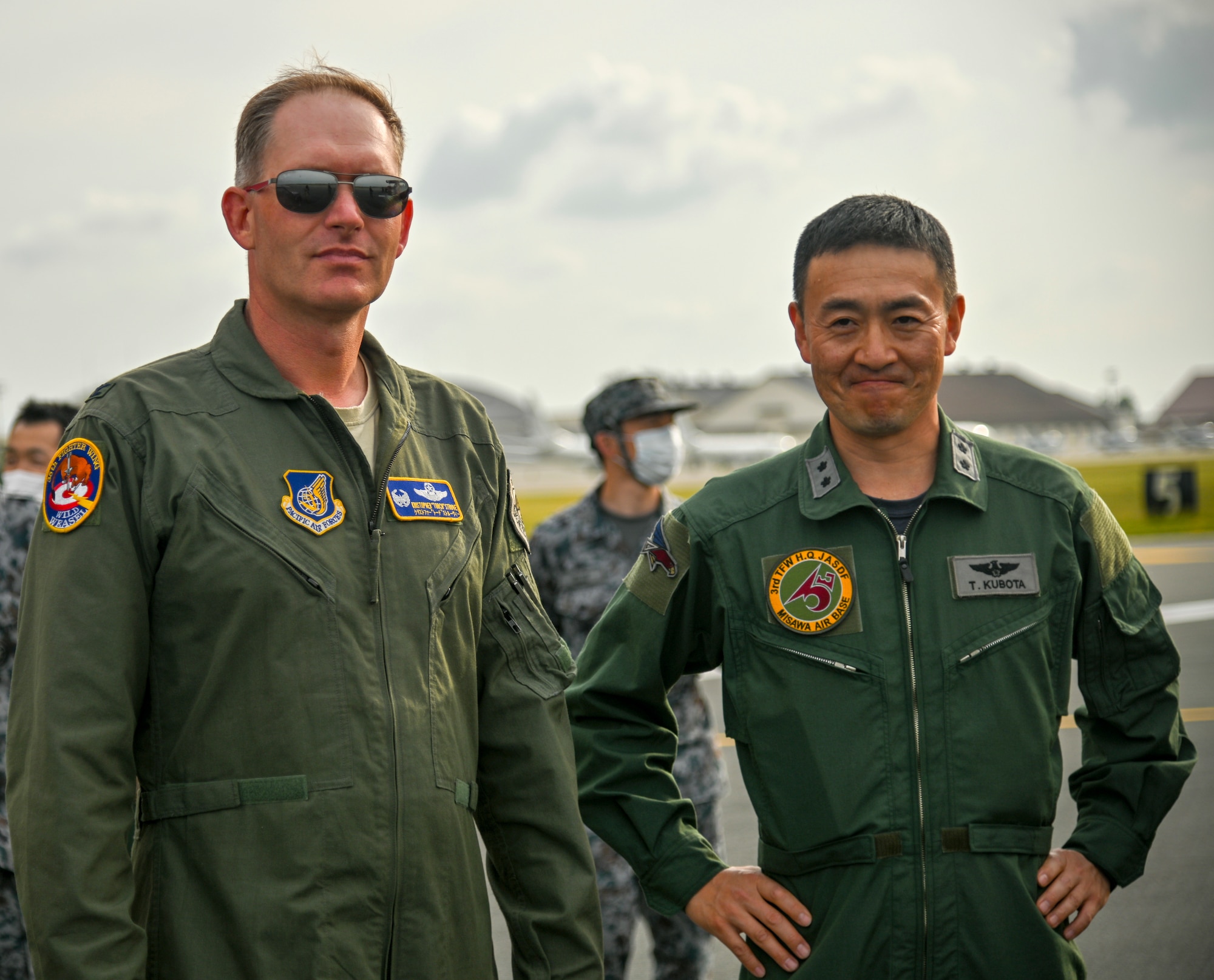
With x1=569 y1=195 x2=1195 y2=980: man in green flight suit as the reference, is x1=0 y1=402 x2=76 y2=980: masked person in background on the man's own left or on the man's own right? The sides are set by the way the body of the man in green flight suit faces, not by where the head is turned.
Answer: on the man's own right

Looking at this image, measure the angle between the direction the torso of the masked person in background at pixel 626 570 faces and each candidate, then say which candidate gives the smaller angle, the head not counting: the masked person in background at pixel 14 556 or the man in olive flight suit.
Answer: the man in olive flight suit

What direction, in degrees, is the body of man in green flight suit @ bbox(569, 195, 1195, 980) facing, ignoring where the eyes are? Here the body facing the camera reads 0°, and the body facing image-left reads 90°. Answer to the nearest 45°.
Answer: approximately 0°

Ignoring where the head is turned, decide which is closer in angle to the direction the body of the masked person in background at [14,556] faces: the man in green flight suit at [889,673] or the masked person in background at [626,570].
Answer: the man in green flight suit

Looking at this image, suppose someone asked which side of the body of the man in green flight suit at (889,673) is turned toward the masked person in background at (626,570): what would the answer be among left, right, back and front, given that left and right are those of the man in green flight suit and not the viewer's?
back

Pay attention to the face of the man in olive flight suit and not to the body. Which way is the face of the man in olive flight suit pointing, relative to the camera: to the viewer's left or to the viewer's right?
to the viewer's right

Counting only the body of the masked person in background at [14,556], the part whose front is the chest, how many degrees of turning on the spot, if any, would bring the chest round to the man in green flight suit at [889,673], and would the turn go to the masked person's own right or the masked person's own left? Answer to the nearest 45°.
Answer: approximately 90° to the masked person's own left

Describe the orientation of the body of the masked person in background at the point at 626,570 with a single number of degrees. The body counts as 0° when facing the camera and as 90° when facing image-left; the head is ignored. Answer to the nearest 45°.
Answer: approximately 315°
